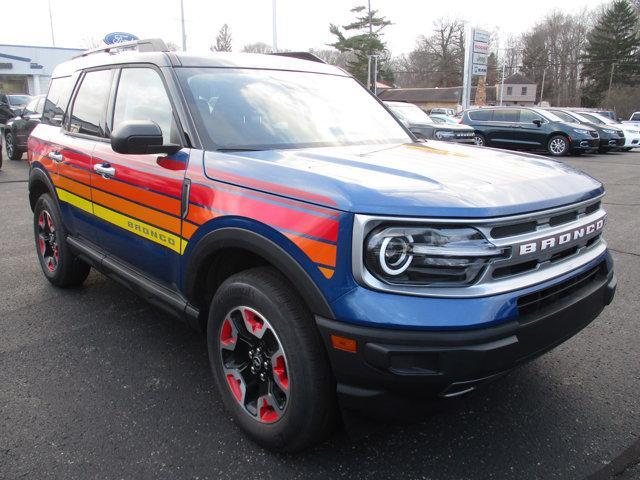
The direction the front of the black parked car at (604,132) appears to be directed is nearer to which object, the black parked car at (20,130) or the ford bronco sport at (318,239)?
the ford bronco sport

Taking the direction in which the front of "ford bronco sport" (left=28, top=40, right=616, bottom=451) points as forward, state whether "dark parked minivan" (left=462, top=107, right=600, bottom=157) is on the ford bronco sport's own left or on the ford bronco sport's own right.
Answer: on the ford bronco sport's own left

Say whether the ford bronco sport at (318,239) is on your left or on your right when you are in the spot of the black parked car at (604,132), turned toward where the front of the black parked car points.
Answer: on your right

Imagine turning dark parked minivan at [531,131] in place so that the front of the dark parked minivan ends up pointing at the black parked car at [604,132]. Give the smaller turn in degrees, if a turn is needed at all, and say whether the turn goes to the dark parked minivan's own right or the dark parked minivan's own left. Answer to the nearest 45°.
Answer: approximately 90° to the dark parked minivan's own left

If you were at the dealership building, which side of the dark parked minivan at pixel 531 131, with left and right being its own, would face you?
back

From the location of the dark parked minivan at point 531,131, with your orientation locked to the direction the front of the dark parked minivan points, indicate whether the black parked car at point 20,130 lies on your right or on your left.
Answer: on your right

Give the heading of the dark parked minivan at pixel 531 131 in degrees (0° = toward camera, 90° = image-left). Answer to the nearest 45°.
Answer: approximately 315°

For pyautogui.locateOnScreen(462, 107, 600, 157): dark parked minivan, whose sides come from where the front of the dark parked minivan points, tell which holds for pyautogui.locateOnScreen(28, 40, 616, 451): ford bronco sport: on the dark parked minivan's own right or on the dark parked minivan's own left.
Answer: on the dark parked minivan's own right

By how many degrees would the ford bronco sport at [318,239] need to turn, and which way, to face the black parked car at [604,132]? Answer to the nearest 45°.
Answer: approximately 90° to its left
